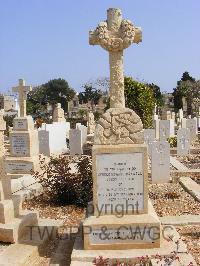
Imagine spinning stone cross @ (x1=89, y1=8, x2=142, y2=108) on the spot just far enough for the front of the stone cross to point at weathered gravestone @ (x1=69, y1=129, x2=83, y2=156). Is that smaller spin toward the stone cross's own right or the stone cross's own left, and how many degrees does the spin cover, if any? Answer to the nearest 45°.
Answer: approximately 180°

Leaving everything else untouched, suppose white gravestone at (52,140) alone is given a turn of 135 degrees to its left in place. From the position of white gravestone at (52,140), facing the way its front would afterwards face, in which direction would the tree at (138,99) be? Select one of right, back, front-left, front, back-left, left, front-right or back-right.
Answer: front-left

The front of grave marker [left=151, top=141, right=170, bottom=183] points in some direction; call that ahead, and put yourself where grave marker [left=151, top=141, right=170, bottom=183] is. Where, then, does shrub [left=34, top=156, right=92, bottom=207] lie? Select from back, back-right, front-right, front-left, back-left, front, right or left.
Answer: front-right

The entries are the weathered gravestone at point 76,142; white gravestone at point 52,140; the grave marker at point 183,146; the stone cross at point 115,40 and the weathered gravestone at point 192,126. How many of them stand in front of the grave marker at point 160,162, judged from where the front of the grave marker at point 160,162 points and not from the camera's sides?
1

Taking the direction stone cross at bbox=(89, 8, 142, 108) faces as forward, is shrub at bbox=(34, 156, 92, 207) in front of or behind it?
behind

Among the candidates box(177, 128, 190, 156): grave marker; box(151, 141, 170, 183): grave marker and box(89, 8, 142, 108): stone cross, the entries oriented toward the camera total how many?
3

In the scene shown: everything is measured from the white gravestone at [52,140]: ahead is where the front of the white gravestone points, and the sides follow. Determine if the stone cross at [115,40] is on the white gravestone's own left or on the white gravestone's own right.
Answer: on the white gravestone's own left

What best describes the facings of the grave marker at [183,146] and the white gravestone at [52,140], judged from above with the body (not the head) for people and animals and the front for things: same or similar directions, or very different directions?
same or similar directions

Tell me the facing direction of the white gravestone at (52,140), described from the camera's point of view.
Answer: facing the viewer and to the left of the viewer

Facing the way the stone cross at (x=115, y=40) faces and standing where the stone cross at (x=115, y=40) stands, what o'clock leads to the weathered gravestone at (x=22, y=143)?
The weathered gravestone is roughly at 5 o'clock from the stone cross.

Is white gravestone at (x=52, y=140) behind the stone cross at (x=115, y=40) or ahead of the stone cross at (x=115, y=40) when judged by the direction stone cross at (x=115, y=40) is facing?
behind

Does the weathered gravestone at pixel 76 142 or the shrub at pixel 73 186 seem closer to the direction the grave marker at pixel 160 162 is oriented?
the shrub

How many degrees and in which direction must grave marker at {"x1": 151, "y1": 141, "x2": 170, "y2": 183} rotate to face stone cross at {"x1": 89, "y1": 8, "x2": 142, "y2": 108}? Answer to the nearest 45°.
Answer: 0° — it already faces it

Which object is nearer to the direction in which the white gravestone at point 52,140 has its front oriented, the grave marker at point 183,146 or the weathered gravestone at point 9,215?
the weathered gravestone

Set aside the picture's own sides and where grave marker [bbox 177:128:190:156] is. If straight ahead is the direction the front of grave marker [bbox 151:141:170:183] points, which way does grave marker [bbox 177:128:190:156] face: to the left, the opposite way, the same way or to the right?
the same way

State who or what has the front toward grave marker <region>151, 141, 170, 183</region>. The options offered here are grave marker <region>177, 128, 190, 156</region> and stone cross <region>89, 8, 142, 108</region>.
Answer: grave marker <region>177, 128, 190, 156</region>

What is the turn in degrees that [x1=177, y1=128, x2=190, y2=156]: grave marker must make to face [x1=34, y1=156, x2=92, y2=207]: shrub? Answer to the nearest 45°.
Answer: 0° — it already faces it

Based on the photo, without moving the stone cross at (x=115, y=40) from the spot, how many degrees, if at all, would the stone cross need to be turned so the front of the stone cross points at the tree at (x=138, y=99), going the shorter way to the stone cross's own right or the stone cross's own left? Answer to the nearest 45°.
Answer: approximately 180°

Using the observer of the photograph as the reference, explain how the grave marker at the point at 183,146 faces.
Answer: facing the viewer

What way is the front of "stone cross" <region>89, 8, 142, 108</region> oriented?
toward the camera
